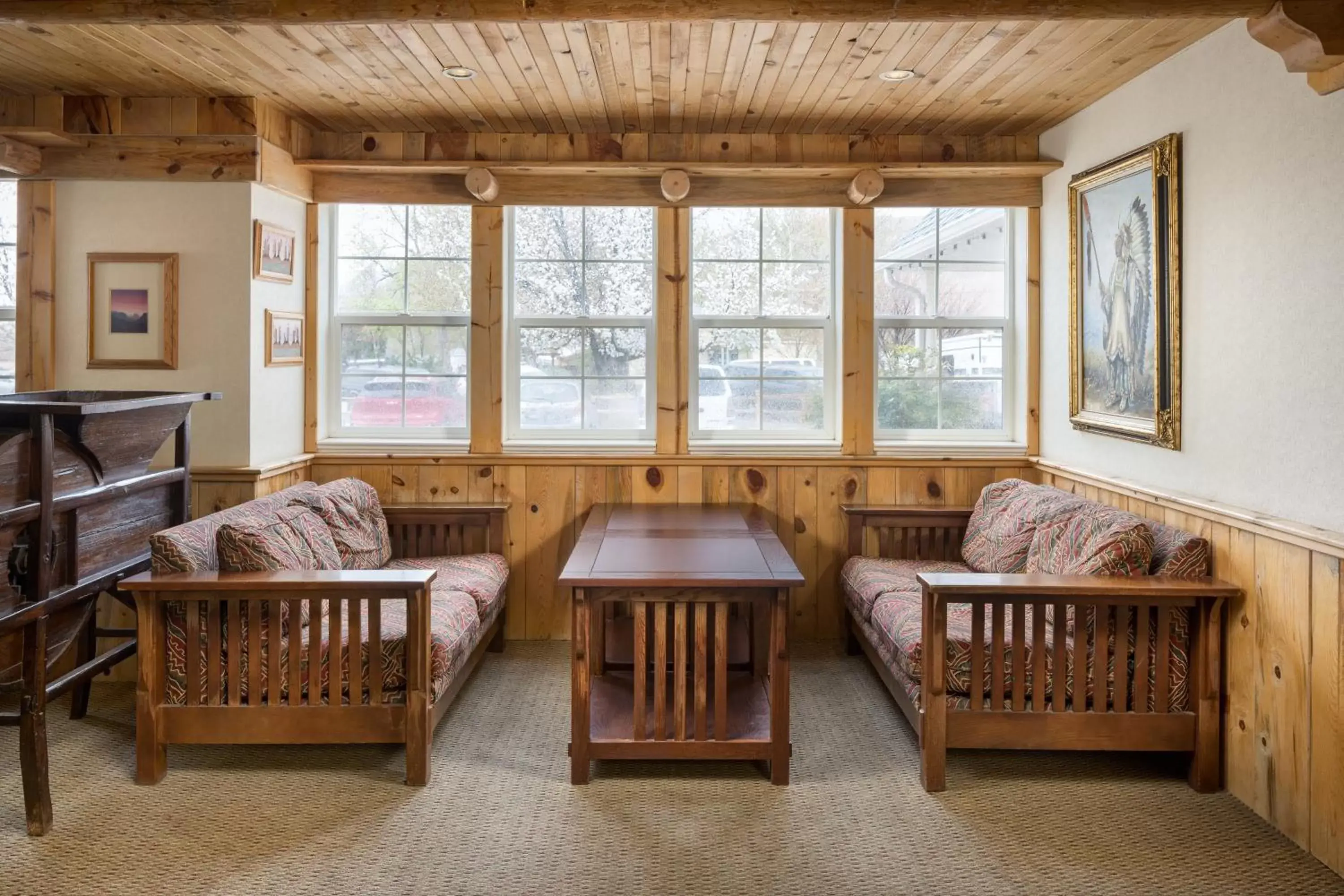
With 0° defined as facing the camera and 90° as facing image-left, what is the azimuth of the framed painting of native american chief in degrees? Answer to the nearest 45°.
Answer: approximately 45°

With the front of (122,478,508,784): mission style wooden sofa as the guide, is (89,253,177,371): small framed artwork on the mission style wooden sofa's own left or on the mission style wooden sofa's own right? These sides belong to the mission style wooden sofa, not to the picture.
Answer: on the mission style wooden sofa's own left

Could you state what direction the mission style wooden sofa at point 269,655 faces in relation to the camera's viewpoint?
facing to the right of the viewer

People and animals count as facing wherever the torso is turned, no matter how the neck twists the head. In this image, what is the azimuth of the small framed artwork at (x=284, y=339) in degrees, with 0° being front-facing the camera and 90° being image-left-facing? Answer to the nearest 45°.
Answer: approximately 315°

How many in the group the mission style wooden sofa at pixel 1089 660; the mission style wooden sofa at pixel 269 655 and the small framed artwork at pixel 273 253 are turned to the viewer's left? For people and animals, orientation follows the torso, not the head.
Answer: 1

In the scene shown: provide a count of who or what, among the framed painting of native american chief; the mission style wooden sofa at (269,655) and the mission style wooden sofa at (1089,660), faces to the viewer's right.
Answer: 1

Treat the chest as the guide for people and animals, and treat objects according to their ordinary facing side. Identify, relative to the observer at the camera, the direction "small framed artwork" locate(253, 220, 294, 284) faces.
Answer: facing the viewer and to the right of the viewer

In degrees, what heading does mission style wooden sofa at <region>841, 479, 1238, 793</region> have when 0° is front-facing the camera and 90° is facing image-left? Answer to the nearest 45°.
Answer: approximately 90°

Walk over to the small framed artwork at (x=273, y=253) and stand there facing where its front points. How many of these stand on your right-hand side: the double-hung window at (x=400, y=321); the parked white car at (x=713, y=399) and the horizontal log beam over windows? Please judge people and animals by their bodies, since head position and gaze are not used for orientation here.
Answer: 0

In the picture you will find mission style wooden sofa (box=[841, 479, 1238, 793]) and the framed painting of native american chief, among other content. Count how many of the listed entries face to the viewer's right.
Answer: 0

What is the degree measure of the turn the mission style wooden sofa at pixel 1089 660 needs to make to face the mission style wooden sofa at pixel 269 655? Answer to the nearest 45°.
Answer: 0° — it already faces it

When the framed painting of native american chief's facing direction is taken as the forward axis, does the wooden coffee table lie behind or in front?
in front
